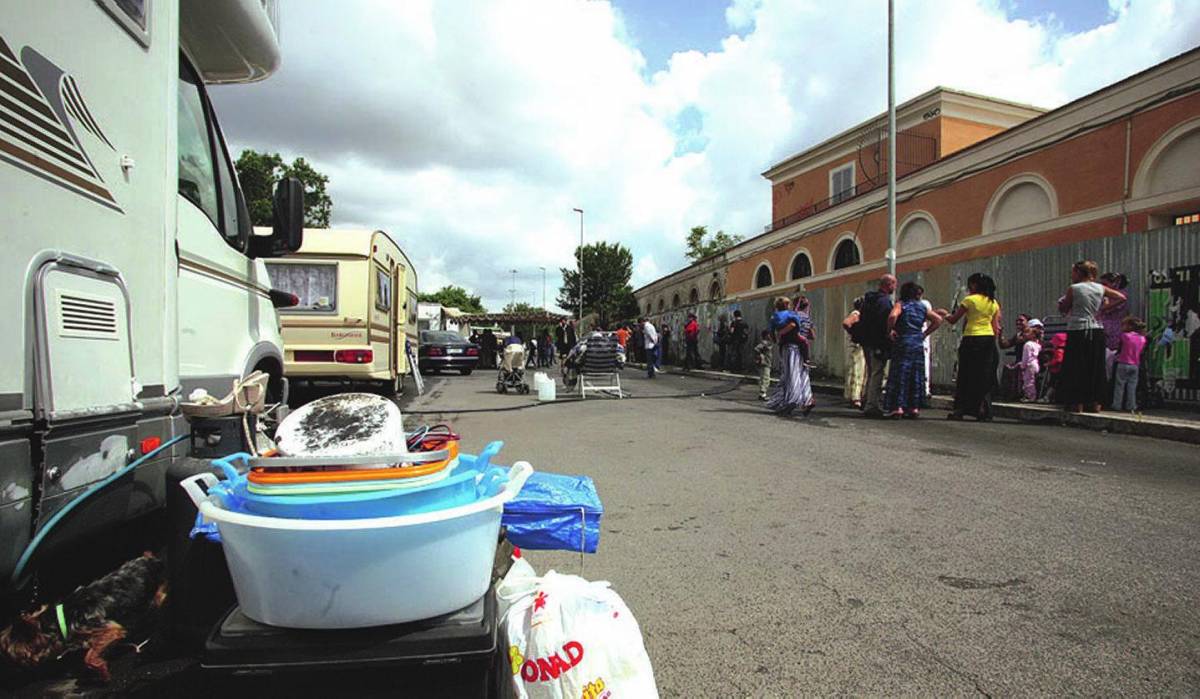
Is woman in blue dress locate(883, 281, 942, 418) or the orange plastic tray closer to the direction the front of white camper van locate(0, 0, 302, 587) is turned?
the woman in blue dress

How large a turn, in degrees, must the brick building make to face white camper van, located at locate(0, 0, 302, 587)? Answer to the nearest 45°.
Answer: approximately 45° to its left

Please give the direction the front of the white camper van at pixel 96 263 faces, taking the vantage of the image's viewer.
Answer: facing away from the viewer and to the right of the viewer

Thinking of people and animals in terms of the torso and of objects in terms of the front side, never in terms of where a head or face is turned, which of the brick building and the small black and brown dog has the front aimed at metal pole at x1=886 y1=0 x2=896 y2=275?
the brick building

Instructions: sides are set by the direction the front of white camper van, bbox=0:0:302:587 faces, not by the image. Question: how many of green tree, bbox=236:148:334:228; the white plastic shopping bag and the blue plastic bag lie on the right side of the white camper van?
2

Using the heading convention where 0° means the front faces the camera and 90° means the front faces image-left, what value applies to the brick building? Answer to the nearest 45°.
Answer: approximately 45°
